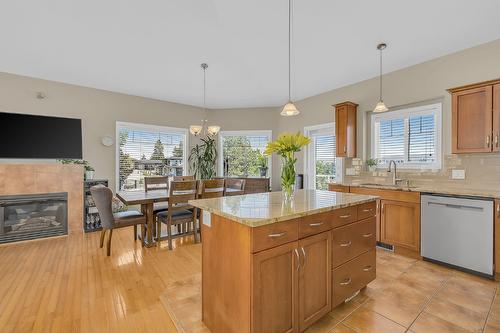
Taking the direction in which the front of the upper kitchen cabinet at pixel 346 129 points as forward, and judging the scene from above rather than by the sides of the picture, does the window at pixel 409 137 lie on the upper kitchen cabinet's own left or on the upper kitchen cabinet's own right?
on the upper kitchen cabinet's own left

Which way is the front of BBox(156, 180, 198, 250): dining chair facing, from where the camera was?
facing away from the viewer and to the left of the viewer

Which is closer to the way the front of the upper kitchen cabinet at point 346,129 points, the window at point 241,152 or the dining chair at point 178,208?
the dining chair

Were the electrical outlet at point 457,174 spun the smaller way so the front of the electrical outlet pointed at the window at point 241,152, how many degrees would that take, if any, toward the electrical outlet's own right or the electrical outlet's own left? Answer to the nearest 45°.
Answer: approximately 90° to the electrical outlet's own right

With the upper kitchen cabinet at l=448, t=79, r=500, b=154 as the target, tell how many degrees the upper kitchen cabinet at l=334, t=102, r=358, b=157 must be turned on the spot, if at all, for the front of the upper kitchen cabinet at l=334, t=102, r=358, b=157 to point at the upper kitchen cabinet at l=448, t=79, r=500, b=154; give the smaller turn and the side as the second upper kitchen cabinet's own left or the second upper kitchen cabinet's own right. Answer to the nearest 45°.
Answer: approximately 90° to the second upper kitchen cabinet's own left

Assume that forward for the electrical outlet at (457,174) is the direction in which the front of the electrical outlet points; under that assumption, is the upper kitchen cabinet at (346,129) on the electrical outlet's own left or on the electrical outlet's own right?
on the electrical outlet's own right
